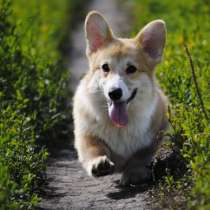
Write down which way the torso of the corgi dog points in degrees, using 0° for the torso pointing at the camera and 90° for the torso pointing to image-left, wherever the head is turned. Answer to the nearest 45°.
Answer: approximately 0°
